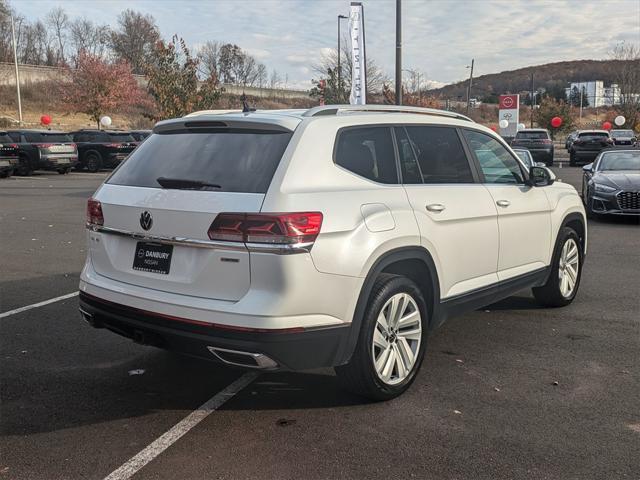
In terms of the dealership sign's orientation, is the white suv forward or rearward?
forward

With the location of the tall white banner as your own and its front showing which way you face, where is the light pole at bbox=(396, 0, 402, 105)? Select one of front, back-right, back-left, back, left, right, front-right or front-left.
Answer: front-left

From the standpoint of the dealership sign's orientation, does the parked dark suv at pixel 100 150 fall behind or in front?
in front

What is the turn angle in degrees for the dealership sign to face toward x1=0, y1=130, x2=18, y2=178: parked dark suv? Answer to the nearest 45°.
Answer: approximately 45° to its right

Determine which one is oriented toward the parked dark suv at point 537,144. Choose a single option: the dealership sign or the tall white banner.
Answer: the dealership sign

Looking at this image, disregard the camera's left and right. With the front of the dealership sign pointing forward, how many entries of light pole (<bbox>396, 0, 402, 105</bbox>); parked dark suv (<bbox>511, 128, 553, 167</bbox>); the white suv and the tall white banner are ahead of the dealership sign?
4

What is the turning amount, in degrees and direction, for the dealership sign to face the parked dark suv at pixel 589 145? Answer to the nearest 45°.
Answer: approximately 45° to its left

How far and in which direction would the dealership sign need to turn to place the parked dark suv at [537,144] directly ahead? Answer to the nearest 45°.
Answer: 0° — it already faces it

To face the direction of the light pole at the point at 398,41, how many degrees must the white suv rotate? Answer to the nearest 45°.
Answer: approximately 45° to its left

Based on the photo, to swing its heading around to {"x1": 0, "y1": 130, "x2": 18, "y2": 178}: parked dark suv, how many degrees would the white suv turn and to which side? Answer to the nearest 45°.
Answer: approximately 90° to its left

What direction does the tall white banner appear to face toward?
toward the camera

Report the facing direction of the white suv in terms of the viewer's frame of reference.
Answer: facing away from the viewer and to the right of the viewer
